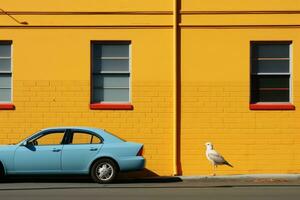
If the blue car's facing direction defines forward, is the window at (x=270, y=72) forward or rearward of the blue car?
rearward

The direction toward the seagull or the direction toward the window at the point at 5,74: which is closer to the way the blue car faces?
the window

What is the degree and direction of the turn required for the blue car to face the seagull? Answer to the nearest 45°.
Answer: approximately 180°

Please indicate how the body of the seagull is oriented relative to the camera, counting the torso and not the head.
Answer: to the viewer's left

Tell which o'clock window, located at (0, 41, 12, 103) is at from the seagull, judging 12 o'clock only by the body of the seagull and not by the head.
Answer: The window is roughly at 12 o'clock from the seagull.

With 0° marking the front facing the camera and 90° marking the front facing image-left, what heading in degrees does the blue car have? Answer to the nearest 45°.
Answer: approximately 90°

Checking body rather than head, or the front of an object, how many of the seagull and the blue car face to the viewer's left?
2
